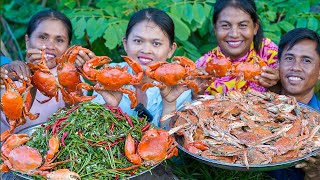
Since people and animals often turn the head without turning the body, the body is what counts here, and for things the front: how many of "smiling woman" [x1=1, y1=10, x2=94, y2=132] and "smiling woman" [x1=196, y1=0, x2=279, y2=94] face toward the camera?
2

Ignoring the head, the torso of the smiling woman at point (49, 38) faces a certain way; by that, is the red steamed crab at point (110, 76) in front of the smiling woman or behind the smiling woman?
in front

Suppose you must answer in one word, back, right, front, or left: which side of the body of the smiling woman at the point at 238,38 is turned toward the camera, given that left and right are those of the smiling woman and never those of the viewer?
front

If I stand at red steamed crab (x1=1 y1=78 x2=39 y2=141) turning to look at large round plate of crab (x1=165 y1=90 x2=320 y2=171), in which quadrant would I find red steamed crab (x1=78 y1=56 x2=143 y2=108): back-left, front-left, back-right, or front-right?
front-left

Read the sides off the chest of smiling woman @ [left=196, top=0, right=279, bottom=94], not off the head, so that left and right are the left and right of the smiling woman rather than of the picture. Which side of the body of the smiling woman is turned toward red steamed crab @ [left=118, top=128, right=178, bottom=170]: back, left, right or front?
front

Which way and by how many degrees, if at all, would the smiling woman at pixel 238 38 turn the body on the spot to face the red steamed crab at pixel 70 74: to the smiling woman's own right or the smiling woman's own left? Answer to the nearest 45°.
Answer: approximately 45° to the smiling woman's own right

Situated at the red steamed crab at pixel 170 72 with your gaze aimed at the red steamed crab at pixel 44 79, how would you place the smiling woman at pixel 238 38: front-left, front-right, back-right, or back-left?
back-right

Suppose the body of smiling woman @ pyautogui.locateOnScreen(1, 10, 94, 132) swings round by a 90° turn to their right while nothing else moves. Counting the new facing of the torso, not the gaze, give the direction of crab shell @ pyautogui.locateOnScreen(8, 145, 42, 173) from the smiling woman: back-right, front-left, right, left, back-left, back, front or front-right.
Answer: left

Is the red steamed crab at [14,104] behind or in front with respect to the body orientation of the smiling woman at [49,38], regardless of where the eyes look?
in front

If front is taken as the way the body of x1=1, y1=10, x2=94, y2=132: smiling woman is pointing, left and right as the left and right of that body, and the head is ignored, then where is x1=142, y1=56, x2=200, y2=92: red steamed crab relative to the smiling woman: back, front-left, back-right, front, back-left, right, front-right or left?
front-left

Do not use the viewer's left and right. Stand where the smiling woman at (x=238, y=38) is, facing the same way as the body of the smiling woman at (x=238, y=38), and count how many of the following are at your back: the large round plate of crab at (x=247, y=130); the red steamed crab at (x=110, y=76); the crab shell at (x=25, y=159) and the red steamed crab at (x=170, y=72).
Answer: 0

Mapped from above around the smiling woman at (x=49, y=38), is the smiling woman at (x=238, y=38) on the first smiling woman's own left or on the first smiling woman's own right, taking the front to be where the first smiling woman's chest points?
on the first smiling woman's own left

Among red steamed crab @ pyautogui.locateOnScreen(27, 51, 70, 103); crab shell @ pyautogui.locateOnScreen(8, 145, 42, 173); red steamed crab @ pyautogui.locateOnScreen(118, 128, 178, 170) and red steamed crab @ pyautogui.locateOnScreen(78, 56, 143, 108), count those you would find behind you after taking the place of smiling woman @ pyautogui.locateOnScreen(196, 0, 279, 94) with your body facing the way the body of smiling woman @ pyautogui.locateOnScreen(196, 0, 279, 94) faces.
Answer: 0

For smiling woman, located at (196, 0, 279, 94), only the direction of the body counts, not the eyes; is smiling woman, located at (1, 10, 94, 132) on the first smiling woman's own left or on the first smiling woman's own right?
on the first smiling woman's own right

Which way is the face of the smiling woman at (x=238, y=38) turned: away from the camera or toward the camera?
toward the camera

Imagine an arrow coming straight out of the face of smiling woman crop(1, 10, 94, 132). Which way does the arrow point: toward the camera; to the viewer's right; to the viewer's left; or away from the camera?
toward the camera

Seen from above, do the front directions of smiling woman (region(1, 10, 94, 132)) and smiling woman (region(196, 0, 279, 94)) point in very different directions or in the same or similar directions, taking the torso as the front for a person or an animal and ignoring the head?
same or similar directions
